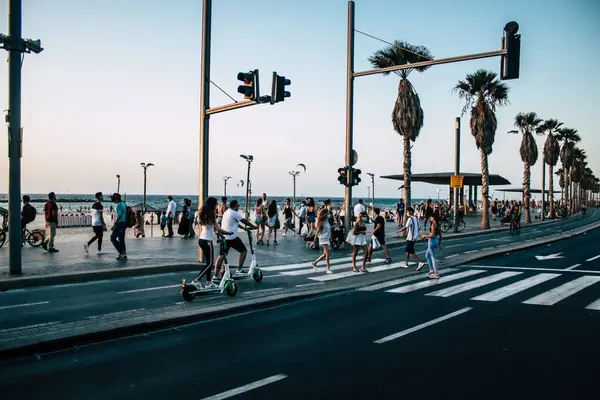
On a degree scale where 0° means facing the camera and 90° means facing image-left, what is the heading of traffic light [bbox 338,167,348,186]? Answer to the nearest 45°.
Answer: approximately 45°

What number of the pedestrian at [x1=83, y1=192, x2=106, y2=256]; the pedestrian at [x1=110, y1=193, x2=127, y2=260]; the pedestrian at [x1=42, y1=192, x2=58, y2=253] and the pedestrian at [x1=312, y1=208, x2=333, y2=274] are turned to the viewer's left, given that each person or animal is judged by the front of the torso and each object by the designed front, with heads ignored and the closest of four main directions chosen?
1

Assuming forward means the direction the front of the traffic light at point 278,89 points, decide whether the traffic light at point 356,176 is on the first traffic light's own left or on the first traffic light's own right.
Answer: on the first traffic light's own left

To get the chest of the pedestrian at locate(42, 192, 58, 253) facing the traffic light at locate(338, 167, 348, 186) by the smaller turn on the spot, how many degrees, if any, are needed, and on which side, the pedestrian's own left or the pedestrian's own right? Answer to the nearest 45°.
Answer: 0° — they already face it

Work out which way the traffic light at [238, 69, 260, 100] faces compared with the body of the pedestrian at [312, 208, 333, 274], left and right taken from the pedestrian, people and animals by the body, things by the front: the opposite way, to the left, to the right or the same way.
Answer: the opposite way

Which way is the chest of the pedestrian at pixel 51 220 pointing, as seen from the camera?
to the viewer's right
